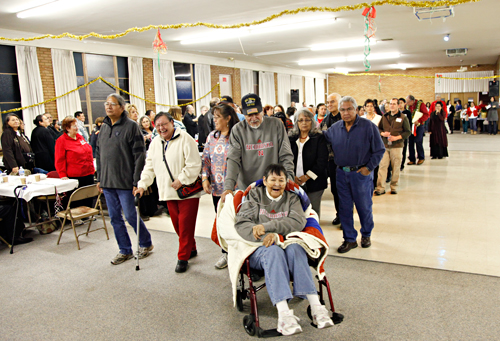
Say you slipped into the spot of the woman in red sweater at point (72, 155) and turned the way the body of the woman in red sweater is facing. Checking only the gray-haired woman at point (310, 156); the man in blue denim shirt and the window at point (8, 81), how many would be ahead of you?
2

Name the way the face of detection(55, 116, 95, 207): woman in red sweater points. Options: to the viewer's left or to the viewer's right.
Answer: to the viewer's right

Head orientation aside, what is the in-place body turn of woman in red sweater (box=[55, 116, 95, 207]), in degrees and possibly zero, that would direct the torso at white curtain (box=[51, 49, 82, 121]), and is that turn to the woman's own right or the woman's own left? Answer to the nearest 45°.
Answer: approximately 135° to the woman's own left

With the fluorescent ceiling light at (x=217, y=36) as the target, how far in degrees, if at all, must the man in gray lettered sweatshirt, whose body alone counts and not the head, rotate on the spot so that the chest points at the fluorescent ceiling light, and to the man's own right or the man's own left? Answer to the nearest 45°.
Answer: approximately 180°

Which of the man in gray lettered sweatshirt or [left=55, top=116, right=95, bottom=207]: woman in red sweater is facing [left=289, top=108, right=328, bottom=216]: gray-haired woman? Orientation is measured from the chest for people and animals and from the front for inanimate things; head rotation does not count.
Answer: the woman in red sweater

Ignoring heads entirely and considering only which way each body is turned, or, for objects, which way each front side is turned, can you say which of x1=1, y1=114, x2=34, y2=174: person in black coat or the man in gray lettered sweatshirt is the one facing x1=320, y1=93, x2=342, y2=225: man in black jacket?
the person in black coat

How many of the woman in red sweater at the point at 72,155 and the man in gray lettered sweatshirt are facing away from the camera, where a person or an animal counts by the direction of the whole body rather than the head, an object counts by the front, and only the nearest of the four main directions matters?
0

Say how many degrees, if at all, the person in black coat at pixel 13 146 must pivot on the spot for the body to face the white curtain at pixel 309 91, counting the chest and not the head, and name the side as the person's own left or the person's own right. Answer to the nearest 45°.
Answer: approximately 90° to the person's own left

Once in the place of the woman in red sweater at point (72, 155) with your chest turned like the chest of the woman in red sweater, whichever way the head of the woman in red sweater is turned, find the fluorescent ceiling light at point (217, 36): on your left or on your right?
on your left

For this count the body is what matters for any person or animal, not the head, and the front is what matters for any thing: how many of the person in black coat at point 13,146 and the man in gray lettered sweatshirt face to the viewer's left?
0

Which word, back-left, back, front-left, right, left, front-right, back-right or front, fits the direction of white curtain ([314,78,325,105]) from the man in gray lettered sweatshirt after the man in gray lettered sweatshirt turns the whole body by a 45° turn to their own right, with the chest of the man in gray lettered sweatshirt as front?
back-right

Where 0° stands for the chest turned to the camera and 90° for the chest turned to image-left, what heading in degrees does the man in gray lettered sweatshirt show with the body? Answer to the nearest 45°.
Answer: approximately 0°

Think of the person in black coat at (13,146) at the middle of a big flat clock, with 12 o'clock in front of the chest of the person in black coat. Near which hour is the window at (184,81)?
The window is roughly at 9 o'clock from the person in black coat.

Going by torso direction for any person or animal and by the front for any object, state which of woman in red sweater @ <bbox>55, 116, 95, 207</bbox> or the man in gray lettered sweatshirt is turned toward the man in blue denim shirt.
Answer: the woman in red sweater
